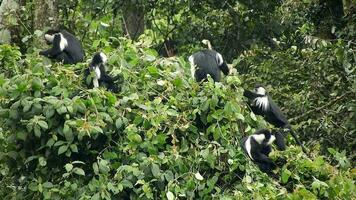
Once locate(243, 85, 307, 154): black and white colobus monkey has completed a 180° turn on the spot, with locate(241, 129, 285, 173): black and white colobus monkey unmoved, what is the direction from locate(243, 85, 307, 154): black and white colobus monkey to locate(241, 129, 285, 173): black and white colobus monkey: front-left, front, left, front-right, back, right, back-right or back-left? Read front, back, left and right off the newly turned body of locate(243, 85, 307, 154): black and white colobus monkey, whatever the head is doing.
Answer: right

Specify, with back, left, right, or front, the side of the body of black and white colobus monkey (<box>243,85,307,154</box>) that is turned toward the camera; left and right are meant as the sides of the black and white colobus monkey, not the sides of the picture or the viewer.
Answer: left

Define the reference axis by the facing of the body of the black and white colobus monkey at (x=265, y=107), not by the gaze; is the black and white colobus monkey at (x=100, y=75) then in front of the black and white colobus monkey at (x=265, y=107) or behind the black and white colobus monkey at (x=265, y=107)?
in front

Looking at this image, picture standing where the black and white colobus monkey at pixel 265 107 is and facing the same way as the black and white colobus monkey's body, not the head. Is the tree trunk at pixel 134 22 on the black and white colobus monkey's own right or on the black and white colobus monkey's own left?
on the black and white colobus monkey's own right

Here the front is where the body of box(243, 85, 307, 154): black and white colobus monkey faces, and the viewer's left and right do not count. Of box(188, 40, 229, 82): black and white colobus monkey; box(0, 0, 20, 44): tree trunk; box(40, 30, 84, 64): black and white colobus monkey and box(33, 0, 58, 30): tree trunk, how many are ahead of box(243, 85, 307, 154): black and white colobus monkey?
4

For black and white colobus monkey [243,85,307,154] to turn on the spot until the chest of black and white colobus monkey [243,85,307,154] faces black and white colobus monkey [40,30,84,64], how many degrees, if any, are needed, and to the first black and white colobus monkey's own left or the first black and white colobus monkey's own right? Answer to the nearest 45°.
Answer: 0° — it already faces it

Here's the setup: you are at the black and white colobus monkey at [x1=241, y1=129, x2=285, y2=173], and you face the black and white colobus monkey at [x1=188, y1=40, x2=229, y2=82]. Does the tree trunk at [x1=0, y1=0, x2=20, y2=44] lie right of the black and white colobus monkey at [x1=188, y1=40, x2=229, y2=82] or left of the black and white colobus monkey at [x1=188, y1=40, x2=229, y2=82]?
left
